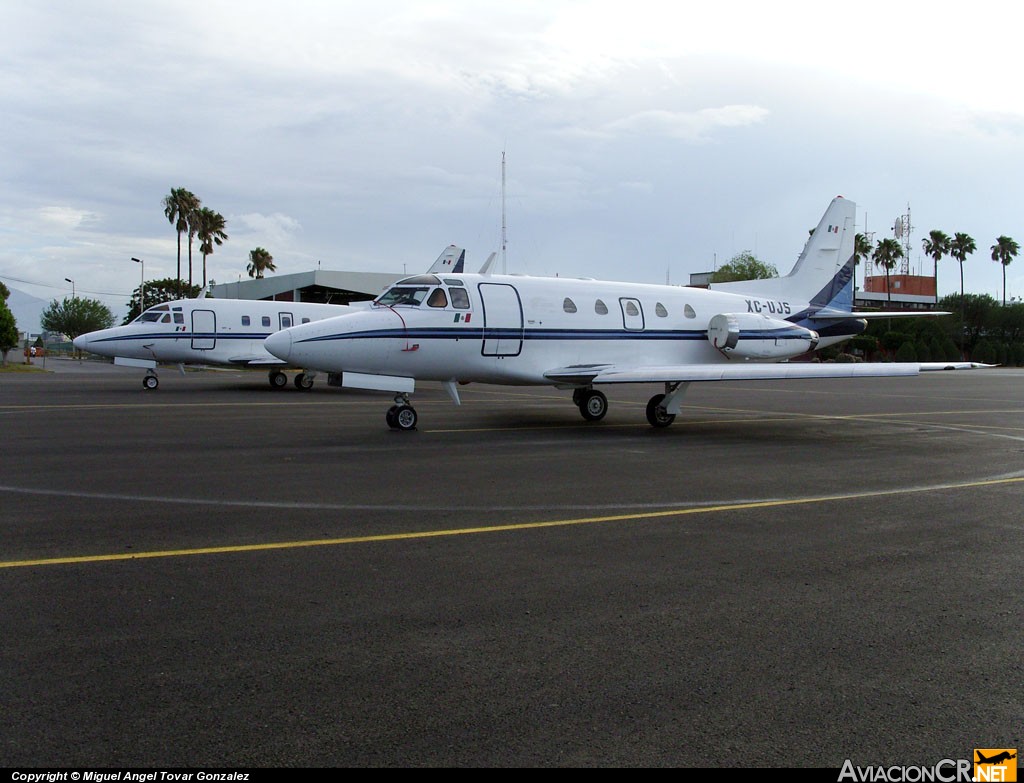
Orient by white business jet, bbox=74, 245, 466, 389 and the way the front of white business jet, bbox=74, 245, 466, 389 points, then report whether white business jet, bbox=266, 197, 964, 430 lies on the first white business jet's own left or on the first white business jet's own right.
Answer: on the first white business jet's own left

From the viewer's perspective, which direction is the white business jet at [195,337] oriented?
to the viewer's left
